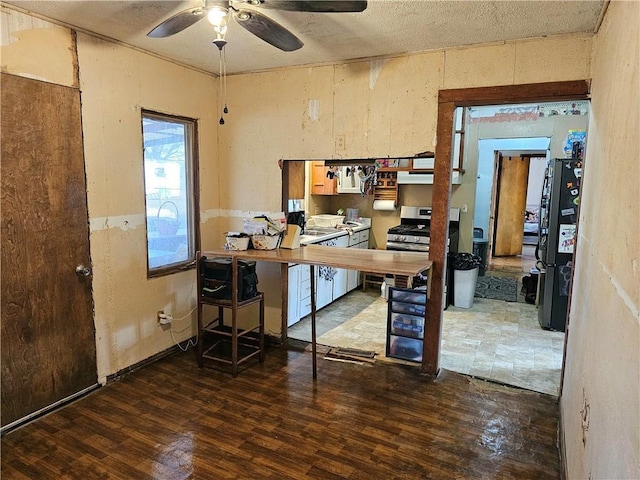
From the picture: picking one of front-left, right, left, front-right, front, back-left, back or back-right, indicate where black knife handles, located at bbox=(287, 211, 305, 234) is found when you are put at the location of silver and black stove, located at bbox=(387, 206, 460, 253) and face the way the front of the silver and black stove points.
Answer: front-right

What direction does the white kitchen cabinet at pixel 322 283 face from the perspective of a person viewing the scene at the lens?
facing the viewer and to the right of the viewer

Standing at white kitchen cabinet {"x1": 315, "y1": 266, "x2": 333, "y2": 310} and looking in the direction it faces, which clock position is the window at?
The window is roughly at 3 o'clock from the white kitchen cabinet.

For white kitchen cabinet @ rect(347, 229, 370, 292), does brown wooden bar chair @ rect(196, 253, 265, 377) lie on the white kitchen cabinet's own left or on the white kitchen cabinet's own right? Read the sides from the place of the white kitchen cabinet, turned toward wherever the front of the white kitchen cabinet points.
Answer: on the white kitchen cabinet's own right

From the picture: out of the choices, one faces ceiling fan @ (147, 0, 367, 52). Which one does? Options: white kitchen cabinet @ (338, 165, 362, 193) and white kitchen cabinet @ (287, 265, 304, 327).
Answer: white kitchen cabinet @ (338, 165, 362, 193)

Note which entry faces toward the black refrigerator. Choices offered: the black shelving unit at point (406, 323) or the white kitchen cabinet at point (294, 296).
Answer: the white kitchen cabinet

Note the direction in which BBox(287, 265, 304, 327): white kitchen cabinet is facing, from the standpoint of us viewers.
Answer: facing to the right of the viewer

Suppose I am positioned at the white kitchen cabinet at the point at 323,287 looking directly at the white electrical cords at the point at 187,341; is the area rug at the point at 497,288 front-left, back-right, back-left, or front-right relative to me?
back-left

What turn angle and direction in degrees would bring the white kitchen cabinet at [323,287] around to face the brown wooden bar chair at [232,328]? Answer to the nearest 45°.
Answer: approximately 90° to its right
